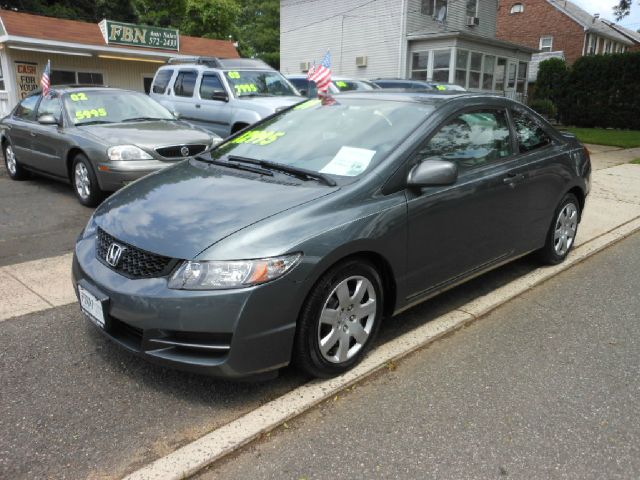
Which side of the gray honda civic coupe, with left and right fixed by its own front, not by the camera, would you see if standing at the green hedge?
back

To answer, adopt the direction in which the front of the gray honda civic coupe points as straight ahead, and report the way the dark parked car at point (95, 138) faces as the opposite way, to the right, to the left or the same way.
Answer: to the left

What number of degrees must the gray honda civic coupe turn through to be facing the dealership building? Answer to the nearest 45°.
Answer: approximately 90° to its right

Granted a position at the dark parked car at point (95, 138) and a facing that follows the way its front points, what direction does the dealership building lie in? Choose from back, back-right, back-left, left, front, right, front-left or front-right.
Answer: back-left

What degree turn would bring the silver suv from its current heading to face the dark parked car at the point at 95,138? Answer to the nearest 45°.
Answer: approximately 90° to its right

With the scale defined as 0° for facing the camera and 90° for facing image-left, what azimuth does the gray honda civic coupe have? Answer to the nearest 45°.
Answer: approximately 45°
